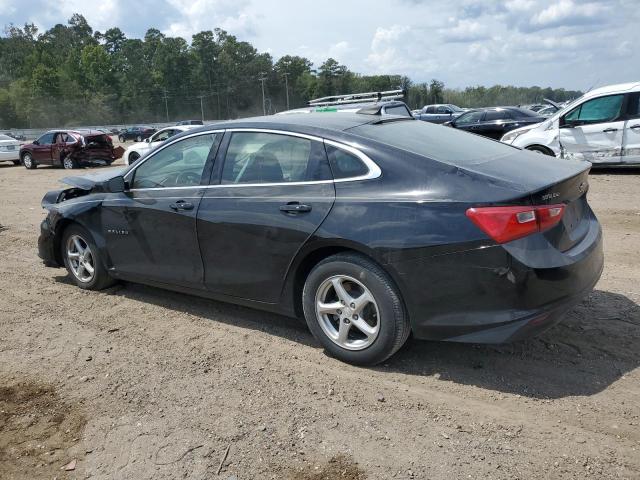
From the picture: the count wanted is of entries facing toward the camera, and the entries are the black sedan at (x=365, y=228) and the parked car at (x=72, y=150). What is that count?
0

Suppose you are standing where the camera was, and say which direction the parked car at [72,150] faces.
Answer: facing away from the viewer and to the left of the viewer

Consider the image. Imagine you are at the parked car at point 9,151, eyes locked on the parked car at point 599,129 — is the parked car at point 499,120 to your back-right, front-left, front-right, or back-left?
front-left

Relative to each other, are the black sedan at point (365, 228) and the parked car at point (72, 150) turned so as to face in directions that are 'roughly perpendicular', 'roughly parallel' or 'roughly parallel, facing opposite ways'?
roughly parallel

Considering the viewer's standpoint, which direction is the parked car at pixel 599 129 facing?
facing to the left of the viewer

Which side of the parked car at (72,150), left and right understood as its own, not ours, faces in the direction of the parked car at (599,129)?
back

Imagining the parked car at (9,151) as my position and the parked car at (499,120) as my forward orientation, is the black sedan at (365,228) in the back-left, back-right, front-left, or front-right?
front-right

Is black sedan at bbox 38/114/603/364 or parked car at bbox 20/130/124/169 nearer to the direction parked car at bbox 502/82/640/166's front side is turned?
the parked car

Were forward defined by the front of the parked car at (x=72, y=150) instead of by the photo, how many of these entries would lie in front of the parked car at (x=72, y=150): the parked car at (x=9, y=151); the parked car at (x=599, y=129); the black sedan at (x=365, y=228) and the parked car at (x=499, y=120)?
1

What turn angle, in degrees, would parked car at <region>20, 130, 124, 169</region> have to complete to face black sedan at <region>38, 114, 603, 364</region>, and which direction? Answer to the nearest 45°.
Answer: approximately 135° to its left

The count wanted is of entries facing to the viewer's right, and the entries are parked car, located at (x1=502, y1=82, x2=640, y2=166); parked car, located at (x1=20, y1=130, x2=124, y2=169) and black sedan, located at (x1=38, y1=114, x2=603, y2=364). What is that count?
0

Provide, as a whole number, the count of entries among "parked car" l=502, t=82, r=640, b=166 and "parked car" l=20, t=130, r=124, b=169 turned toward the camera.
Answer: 0

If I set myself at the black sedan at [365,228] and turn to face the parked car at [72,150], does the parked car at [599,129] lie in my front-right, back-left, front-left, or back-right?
front-right

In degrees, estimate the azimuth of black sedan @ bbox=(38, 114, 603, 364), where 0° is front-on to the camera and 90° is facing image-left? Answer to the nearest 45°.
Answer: approximately 135°
